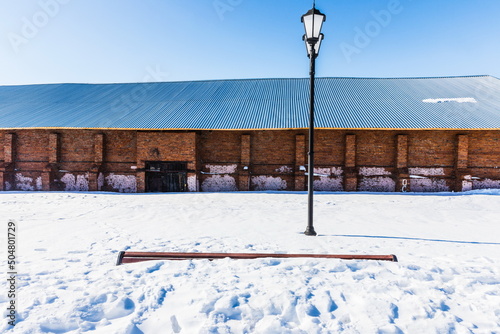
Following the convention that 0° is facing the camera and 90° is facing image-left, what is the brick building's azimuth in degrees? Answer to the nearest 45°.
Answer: approximately 0°

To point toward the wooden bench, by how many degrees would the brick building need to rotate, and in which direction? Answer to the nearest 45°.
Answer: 0° — it already faces it

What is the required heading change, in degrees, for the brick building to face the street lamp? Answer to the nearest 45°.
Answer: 0° — it already faces it
